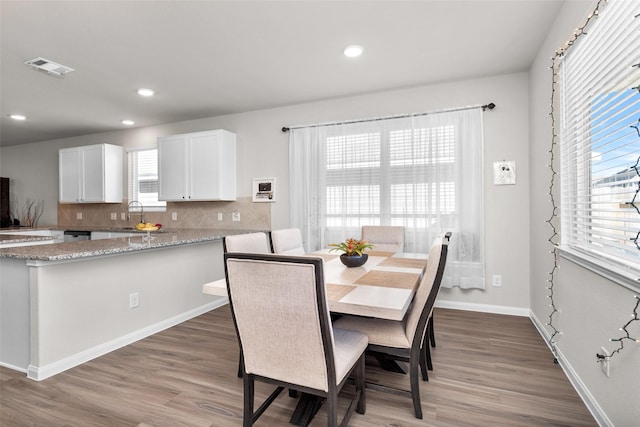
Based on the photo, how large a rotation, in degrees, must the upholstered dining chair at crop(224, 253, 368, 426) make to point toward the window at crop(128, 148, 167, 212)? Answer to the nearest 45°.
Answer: approximately 90° to its left

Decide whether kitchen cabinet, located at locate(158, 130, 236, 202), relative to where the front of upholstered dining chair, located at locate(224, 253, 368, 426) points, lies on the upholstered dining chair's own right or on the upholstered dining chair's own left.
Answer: on the upholstered dining chair's own left

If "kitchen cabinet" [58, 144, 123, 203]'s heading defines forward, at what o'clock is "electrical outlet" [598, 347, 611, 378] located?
The electrical outlet is roughly at 10 o'clock from the kitchen cabinet.

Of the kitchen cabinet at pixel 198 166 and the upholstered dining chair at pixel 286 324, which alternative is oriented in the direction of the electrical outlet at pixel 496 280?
the upholstered dining chair

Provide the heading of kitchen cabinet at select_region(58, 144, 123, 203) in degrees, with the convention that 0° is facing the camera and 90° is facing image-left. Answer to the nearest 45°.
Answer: approximately 45°

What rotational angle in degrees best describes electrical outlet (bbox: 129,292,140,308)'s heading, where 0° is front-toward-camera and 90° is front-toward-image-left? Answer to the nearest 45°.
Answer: approximately 315°

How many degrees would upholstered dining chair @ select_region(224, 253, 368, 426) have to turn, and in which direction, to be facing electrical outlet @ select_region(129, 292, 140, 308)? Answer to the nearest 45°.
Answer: approximately 90° to its left

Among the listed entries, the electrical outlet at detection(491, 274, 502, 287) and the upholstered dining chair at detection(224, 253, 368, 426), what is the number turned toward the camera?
1
